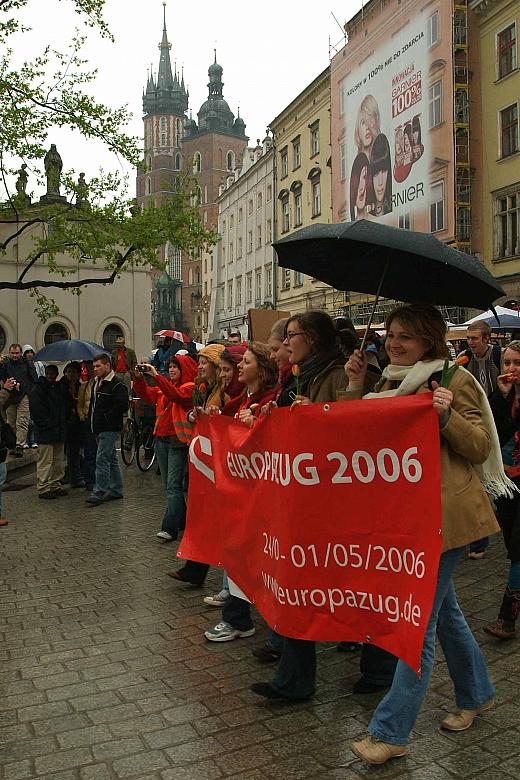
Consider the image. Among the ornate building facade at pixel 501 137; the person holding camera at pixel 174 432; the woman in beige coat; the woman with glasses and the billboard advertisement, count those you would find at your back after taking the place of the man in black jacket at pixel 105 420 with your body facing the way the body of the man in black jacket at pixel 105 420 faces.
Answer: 2

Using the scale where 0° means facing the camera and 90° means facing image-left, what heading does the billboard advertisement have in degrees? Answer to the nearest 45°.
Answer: approximately 45°

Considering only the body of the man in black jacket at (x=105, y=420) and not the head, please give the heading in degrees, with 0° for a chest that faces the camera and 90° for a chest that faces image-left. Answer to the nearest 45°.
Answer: approximately 45°

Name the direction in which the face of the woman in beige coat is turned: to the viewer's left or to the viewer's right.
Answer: to the viewer's left
